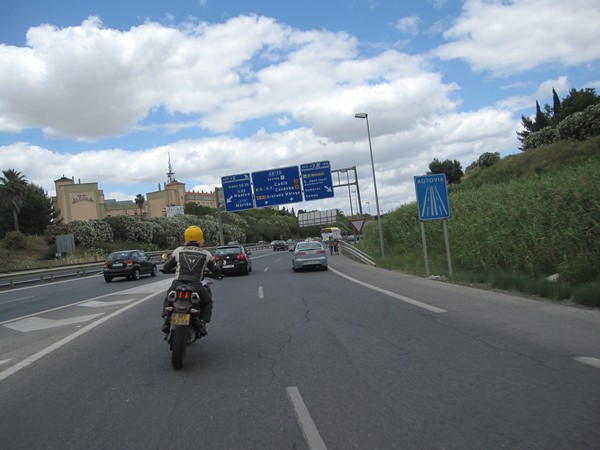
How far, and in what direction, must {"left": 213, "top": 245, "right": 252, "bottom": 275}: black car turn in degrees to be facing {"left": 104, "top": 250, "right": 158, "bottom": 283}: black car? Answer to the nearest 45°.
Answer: approximately 90° to its left

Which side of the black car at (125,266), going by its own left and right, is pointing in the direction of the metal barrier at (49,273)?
left

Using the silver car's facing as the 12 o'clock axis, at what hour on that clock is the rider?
The rider is roughly at 6 o'clock from the silver car.

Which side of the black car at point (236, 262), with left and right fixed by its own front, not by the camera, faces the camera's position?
back

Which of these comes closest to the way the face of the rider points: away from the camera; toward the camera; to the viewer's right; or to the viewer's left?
away from the camera

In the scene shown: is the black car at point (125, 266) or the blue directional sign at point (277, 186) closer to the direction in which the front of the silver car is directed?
the blue directional sign

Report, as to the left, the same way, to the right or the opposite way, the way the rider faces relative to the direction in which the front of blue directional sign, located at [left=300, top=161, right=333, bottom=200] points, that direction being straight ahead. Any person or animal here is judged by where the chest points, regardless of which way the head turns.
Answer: the opposite way

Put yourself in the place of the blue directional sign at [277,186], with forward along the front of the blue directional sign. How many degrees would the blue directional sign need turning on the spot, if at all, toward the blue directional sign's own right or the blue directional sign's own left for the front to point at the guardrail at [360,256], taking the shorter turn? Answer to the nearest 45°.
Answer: approximately 45° to the blue directional sign's own left

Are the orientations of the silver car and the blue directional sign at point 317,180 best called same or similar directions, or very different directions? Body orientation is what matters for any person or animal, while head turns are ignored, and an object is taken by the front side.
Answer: very different directions

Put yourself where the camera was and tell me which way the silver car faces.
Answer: facing away from the viewer

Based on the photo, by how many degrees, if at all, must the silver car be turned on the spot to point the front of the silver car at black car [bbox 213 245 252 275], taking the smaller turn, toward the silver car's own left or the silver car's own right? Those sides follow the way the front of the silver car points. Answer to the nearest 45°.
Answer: approximately 90° to the silver car's own left

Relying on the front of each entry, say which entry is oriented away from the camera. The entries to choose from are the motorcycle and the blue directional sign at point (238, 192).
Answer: the motorcycle

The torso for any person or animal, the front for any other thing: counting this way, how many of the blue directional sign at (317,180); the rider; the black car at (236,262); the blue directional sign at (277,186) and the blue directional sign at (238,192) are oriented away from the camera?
2

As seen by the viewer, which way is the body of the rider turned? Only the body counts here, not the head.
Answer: away from the camera

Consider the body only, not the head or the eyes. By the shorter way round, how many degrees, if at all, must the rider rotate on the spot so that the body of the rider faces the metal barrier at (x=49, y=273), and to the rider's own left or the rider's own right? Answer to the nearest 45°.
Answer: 0° — they already face it
